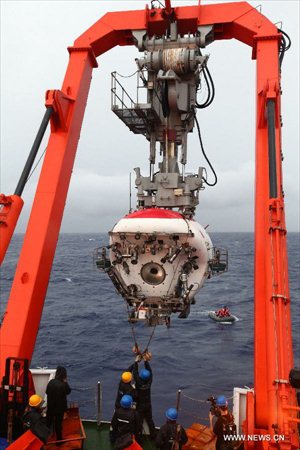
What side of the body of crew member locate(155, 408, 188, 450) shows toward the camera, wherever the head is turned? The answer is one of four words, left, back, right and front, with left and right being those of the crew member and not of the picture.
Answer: back

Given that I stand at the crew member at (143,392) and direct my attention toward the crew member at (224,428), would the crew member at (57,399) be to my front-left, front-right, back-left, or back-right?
back-right

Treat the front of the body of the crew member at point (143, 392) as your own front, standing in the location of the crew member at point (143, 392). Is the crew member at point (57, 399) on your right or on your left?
on your left

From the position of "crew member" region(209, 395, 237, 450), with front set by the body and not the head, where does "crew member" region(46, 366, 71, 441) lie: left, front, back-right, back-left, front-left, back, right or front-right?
front-left

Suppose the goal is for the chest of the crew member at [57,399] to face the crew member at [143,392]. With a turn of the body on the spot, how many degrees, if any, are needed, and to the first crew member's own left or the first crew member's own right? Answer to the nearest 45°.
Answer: approximately 45° to the first crew member's own right

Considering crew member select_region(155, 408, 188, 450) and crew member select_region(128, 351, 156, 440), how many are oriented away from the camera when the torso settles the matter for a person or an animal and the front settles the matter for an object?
2

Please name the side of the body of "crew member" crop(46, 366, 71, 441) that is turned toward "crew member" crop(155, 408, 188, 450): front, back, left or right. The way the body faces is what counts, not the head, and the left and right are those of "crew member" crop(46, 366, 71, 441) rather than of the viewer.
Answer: right

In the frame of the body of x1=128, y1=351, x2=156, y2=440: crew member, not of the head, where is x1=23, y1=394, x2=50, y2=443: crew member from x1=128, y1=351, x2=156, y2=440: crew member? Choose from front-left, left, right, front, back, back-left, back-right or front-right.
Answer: back-left

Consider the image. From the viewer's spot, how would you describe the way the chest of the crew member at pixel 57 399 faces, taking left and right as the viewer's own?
facing away from the viewer and to the right of the viewer

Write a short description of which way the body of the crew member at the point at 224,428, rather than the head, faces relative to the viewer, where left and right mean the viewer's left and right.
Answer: facing away from the viewer and to the left of the viewer

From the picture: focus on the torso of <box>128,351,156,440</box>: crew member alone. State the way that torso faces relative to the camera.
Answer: away from the camera

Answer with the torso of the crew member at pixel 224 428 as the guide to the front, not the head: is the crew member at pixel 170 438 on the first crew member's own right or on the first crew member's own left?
on the first crew member's own left

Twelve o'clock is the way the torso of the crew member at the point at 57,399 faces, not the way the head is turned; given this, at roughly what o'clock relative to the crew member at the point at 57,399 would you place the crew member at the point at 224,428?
the crew member at the point at 224,428 is roughly at 2 o'clock from the crew member at the point at 57,399.
